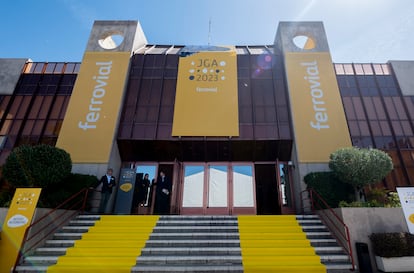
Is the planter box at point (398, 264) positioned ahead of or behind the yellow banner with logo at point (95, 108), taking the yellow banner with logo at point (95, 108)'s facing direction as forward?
ahead

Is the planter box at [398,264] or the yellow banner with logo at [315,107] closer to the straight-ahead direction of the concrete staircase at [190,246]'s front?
the planter box

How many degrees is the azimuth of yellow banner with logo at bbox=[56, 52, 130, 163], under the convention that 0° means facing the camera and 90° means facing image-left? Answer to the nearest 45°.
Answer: approximately 0°

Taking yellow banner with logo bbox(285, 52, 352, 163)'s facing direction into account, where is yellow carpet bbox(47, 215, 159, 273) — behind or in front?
in front

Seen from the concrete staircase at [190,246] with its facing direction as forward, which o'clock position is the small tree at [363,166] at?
The small tree is roughly at 9 o'clock from the concrete staircase.
